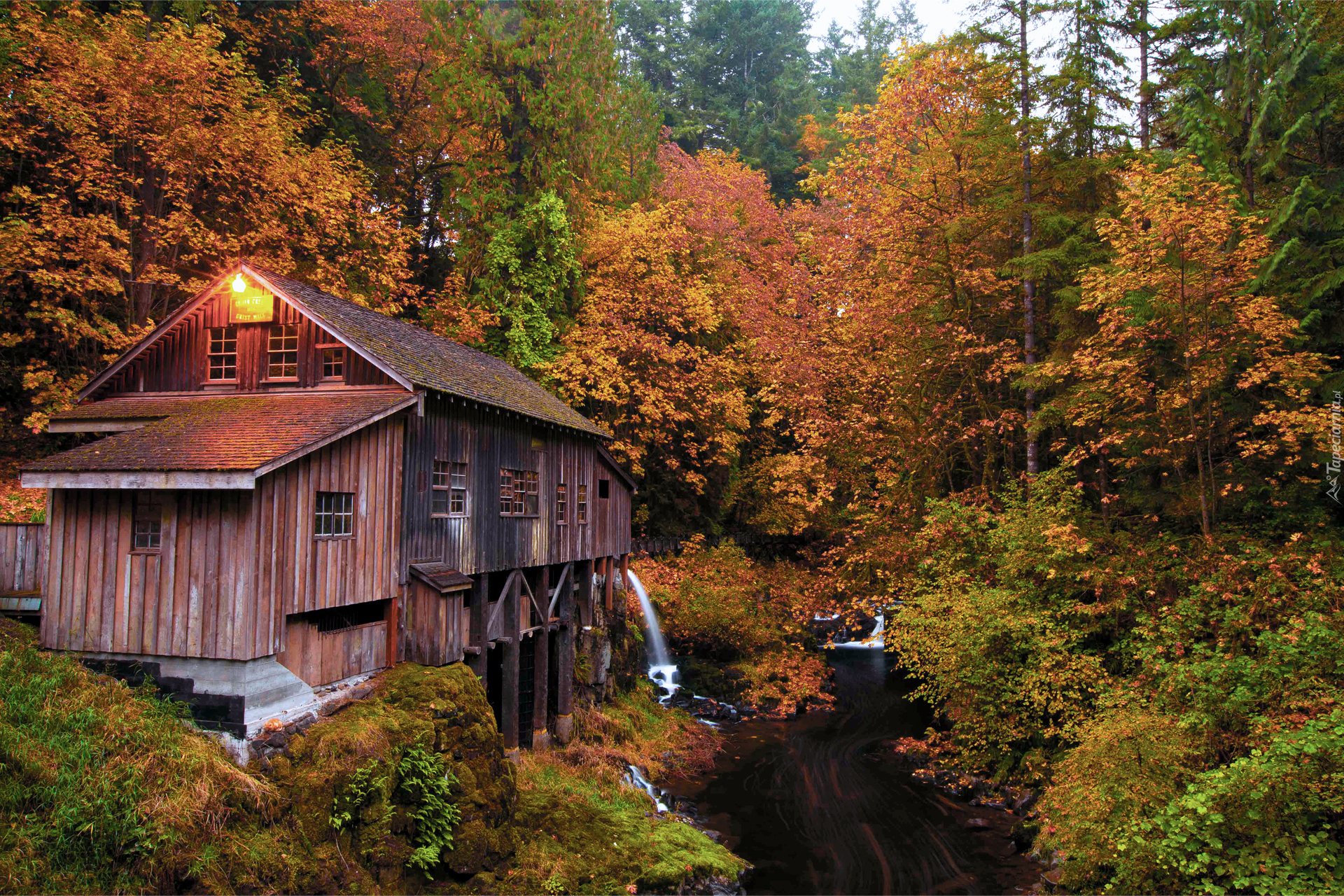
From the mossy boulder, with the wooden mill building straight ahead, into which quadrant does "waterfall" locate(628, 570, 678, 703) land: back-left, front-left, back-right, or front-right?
front-right

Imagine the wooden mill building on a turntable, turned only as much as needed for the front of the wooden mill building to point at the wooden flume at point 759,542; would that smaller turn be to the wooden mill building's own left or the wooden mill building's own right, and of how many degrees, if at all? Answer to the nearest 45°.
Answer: approximately 180°

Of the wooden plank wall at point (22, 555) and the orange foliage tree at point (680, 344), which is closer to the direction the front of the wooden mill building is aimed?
the wooden plank wall

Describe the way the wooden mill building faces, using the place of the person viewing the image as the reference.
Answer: facing the viewer and to the left of the viewer

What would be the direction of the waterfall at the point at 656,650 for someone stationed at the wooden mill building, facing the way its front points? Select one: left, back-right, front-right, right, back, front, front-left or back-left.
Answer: back

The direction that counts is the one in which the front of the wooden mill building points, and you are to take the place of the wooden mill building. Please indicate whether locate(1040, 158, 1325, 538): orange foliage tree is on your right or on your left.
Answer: on your left

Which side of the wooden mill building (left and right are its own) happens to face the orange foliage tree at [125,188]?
right

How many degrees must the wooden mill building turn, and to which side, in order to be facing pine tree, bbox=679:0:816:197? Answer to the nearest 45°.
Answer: approximately 180°

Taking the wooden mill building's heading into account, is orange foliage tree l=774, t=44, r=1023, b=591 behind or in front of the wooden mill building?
behind

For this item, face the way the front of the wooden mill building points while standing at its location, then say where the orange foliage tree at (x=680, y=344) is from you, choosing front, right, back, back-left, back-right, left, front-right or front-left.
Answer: back

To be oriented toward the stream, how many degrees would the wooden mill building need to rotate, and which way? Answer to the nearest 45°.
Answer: approximately 135° to its left
